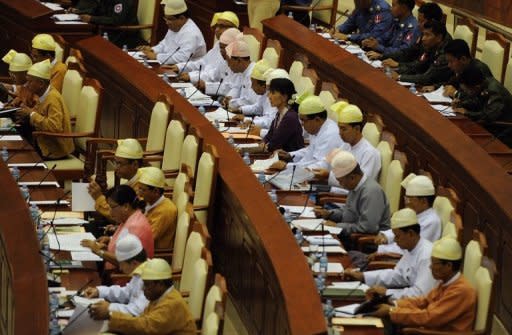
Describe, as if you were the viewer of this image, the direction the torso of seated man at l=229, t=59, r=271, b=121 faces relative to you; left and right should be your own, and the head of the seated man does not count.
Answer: facing to the left of the viewer

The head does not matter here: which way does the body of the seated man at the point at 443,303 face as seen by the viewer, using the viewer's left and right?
facing to the left of the viewer

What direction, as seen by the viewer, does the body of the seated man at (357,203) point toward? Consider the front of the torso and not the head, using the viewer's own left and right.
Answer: facing to the left of the viewer

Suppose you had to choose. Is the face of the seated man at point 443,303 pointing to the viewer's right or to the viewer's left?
to the viewer's left

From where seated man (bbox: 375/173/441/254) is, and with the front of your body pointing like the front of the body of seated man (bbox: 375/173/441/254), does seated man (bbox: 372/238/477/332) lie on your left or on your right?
on your left

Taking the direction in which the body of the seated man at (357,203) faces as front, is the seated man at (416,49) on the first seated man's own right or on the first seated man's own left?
on the first seated man's own right
